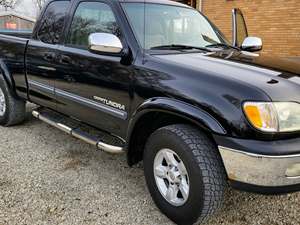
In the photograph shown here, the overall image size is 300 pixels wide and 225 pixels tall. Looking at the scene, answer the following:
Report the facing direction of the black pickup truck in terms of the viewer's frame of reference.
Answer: facing the viewer and to the right of the viewer

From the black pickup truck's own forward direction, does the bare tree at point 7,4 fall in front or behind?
behind
